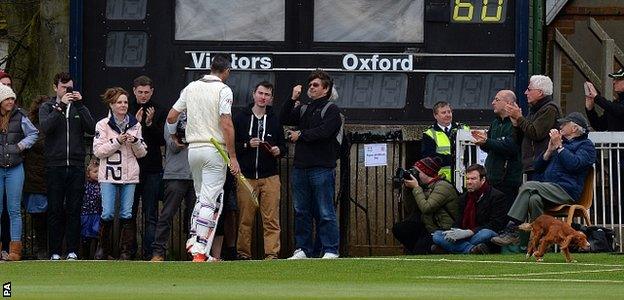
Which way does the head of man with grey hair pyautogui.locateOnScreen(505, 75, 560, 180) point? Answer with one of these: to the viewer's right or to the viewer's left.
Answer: to the viewer's left

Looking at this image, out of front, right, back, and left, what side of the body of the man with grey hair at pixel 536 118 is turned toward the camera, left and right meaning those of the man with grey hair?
left

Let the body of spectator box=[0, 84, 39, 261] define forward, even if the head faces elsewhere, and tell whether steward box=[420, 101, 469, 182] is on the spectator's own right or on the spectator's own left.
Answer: on the spectator's own left

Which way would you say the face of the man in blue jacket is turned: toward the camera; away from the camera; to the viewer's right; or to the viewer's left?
to the viewer's left

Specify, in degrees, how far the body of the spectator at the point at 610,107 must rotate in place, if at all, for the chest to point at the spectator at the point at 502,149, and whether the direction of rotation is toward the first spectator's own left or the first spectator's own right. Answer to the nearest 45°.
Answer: approximately 45° to the first spectator's own left

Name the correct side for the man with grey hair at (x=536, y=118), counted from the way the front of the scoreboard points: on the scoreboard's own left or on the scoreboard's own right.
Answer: on the scoreboard's own left

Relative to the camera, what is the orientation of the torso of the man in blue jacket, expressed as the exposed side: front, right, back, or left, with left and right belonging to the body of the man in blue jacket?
left

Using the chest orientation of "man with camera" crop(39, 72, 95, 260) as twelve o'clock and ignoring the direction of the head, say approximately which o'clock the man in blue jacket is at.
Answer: The man in blue jacket is roughly at 10 o'clock from the man with camera.

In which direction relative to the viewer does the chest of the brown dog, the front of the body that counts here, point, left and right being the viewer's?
facing to the right of the viewer

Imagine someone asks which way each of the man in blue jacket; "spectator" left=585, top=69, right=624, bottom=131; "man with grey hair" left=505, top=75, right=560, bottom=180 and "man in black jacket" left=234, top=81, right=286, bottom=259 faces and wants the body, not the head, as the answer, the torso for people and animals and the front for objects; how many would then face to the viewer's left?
3

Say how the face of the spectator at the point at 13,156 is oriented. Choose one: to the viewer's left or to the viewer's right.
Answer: to the viewer's right

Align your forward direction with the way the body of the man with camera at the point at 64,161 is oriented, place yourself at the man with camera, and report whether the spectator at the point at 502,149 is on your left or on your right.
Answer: on your left
